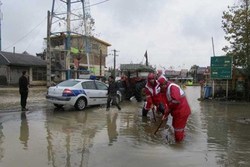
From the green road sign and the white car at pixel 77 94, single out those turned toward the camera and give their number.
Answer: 1

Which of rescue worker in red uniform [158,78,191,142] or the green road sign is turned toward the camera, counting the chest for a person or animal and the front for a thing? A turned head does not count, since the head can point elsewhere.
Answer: the green road sign

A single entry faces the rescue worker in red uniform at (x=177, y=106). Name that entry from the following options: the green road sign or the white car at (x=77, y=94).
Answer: the green road sign

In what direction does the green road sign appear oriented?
toward the camera

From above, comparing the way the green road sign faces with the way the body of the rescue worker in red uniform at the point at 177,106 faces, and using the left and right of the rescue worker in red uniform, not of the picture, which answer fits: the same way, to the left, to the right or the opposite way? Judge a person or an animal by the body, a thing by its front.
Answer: to the left

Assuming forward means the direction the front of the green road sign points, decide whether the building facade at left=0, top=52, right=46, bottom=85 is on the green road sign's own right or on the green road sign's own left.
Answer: on the green road sign's own right

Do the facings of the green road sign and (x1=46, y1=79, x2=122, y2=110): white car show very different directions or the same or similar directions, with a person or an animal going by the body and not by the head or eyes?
very different directions

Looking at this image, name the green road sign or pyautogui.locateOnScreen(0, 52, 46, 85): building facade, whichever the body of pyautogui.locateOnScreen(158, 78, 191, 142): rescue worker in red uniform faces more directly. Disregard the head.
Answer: the building facade

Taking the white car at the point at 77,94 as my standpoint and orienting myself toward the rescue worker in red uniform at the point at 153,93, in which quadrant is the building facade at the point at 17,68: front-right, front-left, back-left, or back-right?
back-left

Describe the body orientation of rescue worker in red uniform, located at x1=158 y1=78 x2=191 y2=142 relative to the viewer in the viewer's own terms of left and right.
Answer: facing to the left of the viewer
